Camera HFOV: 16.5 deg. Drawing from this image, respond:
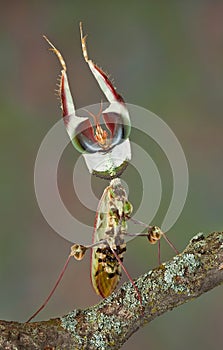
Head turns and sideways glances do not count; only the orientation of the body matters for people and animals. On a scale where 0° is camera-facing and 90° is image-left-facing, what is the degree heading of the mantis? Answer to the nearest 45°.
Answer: approximately 0°
